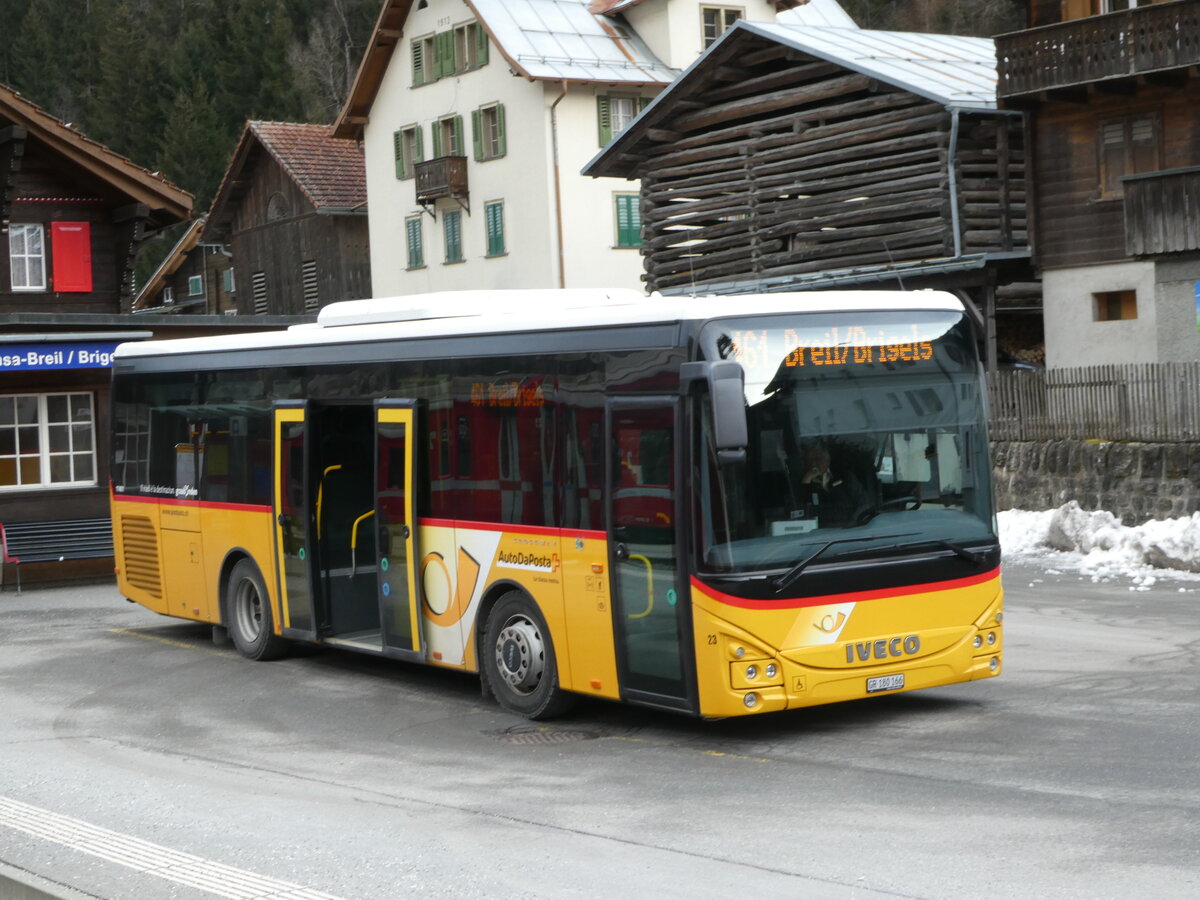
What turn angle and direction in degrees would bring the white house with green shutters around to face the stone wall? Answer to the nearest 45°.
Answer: approximately 45° to its left

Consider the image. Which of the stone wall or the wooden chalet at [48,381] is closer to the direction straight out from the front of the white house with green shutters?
the wooden chalet

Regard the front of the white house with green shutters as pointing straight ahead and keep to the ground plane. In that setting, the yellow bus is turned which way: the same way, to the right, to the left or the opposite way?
to the left

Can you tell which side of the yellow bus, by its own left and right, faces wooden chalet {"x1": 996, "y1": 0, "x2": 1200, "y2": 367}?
left

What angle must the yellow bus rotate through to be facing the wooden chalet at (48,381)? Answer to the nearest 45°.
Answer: approximately 180°

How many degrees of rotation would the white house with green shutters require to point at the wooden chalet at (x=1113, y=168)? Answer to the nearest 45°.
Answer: approximately 90° to its left

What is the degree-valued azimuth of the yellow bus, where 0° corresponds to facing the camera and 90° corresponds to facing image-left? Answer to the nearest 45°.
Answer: approximately 315°

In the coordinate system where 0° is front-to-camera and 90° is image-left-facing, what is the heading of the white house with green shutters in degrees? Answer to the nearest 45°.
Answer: approximately 45°
